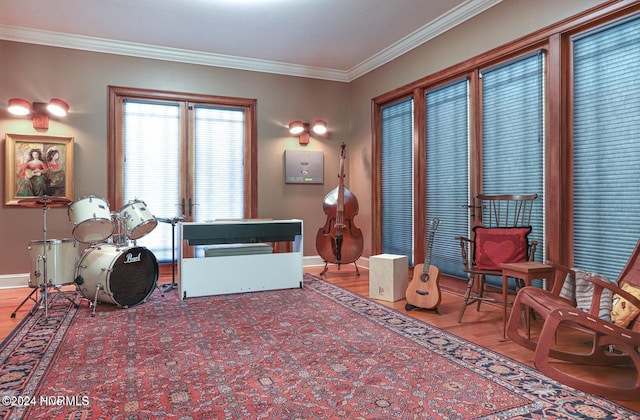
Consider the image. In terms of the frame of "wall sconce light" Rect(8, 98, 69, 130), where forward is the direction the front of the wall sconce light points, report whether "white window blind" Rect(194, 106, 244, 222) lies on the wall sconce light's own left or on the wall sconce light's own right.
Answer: on the wall sconce light's own left

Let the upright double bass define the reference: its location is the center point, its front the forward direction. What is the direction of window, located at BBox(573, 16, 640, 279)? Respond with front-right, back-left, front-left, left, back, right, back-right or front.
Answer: front-left

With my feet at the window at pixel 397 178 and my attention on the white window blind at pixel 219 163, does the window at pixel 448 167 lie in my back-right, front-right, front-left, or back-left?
back-left

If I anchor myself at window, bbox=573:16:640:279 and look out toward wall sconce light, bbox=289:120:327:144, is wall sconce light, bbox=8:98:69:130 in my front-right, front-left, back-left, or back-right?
front-left

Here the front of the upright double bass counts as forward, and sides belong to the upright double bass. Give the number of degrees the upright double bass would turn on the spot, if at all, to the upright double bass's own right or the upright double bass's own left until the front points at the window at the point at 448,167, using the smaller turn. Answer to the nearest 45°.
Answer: approximately 45° to the upright double bass's own left

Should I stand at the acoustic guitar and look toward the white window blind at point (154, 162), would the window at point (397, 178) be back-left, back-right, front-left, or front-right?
front-right

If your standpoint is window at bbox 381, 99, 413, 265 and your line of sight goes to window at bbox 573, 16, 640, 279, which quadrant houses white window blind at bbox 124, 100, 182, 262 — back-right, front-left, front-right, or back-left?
back-right

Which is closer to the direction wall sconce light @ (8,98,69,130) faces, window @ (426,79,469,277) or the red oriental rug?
the red oriental rug

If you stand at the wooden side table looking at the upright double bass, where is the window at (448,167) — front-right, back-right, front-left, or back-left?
front-right

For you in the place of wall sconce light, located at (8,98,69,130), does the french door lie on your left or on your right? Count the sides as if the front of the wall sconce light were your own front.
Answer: on your left

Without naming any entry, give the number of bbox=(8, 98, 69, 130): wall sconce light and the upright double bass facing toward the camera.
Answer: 2

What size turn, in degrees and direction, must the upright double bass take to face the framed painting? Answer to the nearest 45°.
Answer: approximately 90° to its right

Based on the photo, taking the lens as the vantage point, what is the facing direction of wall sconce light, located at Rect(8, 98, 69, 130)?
facing the viewer

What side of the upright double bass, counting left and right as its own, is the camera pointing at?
front
